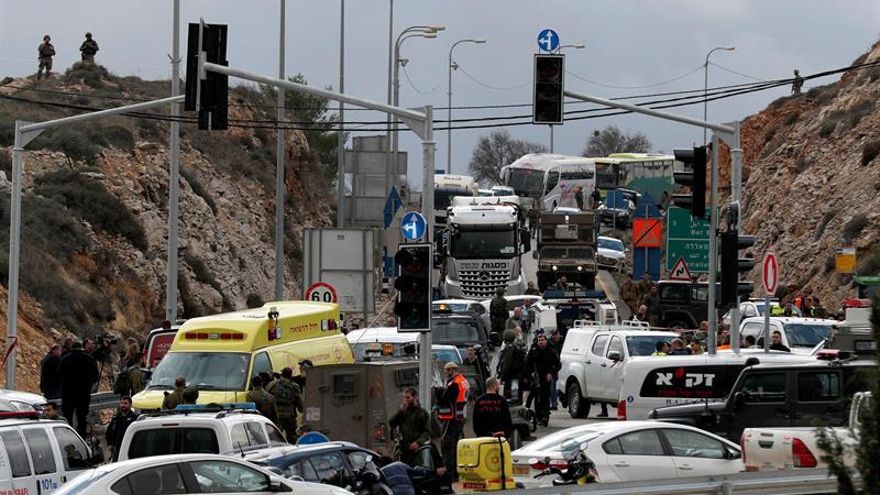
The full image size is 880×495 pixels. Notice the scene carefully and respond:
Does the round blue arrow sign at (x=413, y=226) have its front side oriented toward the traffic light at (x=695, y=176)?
no

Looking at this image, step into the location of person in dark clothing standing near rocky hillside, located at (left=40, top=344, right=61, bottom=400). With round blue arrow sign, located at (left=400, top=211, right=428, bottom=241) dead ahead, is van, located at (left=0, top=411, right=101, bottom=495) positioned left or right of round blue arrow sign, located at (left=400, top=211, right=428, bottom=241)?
right

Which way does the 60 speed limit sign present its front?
toward the camera

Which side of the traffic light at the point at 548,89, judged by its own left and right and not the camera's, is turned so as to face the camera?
front

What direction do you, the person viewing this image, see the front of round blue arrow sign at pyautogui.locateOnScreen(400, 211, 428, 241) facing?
facing the viewer

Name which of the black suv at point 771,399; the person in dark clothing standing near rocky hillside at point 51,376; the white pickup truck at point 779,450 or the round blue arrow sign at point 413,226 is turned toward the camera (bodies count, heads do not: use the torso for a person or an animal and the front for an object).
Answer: the round blue arrow sign
